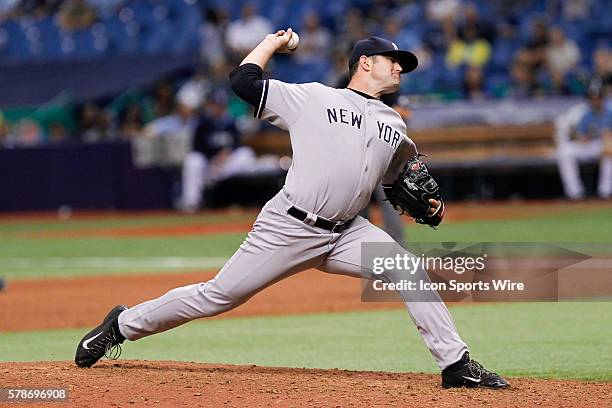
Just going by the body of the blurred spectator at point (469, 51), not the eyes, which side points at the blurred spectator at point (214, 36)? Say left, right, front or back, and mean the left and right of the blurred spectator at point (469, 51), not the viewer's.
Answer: right

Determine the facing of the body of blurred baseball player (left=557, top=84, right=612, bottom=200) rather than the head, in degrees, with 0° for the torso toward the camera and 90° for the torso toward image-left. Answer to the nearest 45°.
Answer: approximately 0°

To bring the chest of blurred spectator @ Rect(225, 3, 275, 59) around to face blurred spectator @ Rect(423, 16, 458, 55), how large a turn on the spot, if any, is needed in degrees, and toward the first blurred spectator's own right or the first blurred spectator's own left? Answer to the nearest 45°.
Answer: approximately 90° to the first blurred spectator's own left

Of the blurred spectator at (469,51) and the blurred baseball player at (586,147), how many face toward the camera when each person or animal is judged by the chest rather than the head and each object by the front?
2

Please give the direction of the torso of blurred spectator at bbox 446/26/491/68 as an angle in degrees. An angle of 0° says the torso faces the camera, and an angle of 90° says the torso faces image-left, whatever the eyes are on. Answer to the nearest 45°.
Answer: approximately 0°

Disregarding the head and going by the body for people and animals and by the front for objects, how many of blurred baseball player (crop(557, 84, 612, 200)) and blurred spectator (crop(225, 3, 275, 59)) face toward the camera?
2

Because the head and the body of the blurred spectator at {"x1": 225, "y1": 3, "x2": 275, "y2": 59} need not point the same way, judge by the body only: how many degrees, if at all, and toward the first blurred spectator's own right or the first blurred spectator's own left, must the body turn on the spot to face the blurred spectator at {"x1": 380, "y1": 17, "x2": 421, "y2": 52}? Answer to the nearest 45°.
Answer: approximately 45° to the first blurred spectator's own left
